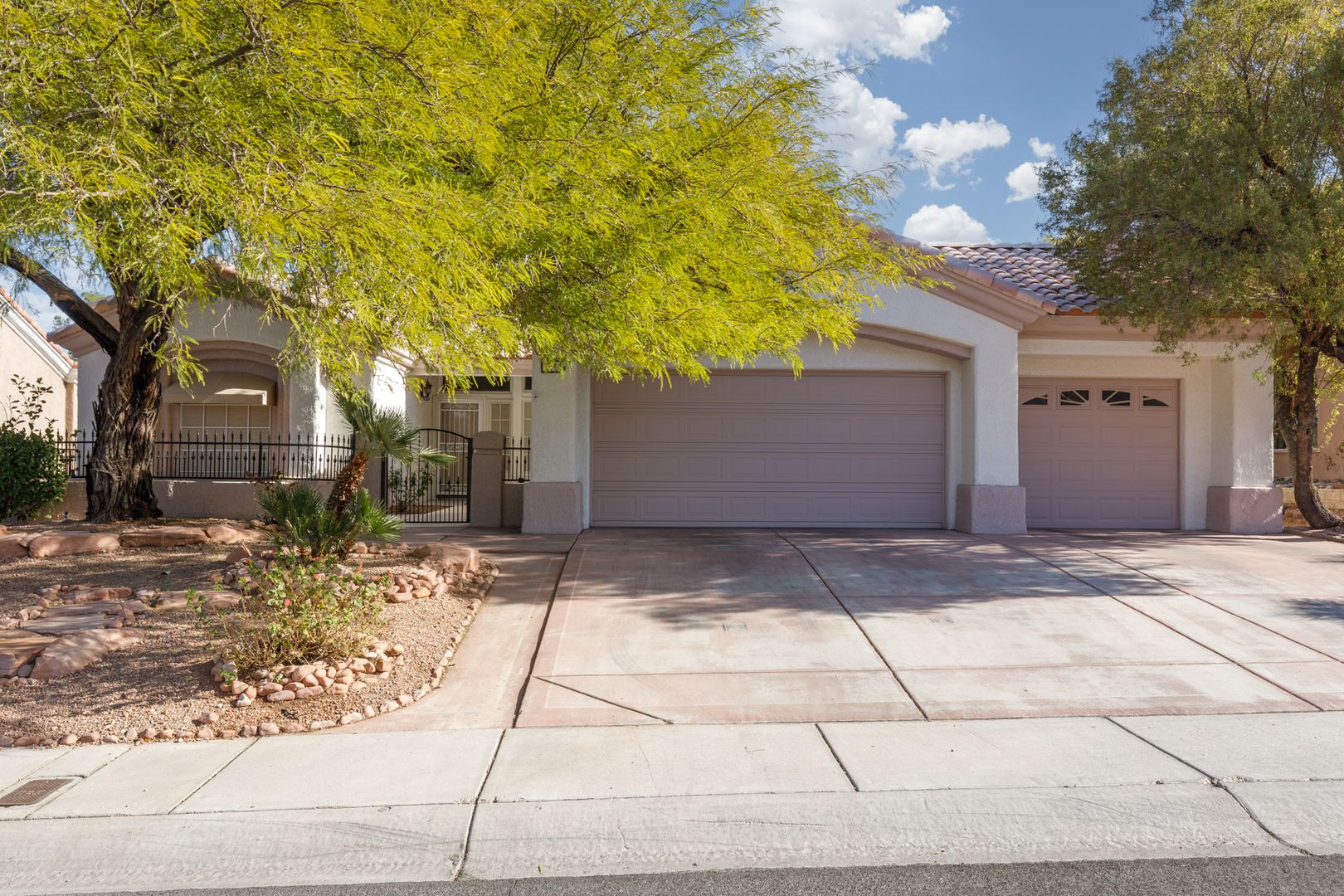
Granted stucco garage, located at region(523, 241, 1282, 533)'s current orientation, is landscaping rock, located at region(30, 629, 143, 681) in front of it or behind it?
in front

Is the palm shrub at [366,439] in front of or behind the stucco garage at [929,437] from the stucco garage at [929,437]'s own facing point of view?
in front

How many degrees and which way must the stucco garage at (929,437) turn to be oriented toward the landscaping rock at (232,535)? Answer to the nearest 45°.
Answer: approximately 45° to its right

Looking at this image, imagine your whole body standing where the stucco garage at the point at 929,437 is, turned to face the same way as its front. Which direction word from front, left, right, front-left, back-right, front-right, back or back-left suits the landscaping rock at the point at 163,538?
front-right

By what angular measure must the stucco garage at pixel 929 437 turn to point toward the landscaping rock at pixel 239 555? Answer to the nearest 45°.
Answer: approximately 45° to its right

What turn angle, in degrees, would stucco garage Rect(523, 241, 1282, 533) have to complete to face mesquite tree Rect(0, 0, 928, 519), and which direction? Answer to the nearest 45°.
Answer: approximately 45° to its right

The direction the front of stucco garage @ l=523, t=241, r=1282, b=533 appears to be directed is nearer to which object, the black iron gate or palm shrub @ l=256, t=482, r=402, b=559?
the palm shrub

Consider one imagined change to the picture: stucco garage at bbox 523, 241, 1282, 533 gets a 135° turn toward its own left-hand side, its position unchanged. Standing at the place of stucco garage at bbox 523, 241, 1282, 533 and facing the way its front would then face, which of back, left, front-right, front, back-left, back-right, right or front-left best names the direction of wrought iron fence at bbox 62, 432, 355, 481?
back-left

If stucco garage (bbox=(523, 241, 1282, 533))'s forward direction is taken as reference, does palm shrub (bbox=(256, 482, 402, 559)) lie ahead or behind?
ahead

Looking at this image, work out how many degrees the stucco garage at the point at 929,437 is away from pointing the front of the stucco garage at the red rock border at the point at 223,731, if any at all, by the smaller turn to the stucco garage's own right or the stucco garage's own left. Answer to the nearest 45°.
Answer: approximately 45° to the stucco garage's own right

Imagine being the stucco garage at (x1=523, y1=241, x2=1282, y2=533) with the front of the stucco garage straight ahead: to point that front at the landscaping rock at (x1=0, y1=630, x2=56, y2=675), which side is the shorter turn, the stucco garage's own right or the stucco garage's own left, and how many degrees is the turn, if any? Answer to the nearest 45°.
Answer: approximately 45° to the stucco garage's own right

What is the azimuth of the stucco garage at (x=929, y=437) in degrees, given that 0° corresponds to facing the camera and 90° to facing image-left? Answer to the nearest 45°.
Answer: approximately 0°
